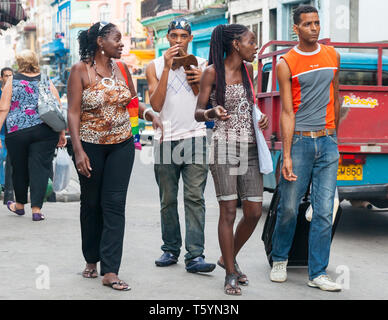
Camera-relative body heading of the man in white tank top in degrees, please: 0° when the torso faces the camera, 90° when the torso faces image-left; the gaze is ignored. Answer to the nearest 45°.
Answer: approximately 0°

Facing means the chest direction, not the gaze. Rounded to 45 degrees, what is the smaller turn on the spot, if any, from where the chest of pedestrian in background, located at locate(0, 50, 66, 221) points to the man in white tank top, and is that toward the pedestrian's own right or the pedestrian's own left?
approximately 135° to the pedestrian's own right

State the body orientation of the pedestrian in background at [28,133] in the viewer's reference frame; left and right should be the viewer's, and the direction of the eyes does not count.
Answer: facing away from the viewer

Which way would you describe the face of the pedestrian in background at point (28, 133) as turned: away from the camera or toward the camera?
away from the camera

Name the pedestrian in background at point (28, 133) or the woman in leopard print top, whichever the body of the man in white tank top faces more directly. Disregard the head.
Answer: the woman in leopard print top

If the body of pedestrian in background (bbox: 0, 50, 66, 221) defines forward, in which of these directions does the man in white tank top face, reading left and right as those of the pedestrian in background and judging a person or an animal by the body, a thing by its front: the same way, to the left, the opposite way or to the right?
the opposite way

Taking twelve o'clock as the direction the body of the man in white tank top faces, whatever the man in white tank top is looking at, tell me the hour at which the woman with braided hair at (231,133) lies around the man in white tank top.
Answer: The woman with braided hair is roughly at 11 o'clock from the man in white tank top.

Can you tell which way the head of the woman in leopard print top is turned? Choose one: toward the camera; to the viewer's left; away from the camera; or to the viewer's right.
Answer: to the viewer's right

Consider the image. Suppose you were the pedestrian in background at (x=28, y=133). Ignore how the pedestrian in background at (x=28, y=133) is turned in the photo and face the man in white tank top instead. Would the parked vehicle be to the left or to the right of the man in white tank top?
left

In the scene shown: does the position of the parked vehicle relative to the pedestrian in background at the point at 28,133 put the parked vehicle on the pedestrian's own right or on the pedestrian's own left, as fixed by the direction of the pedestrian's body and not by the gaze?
on the pedestrian's own right

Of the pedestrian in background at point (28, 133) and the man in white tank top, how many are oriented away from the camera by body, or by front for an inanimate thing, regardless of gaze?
1

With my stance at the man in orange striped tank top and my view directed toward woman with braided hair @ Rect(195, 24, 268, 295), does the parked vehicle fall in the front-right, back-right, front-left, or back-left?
back-right
